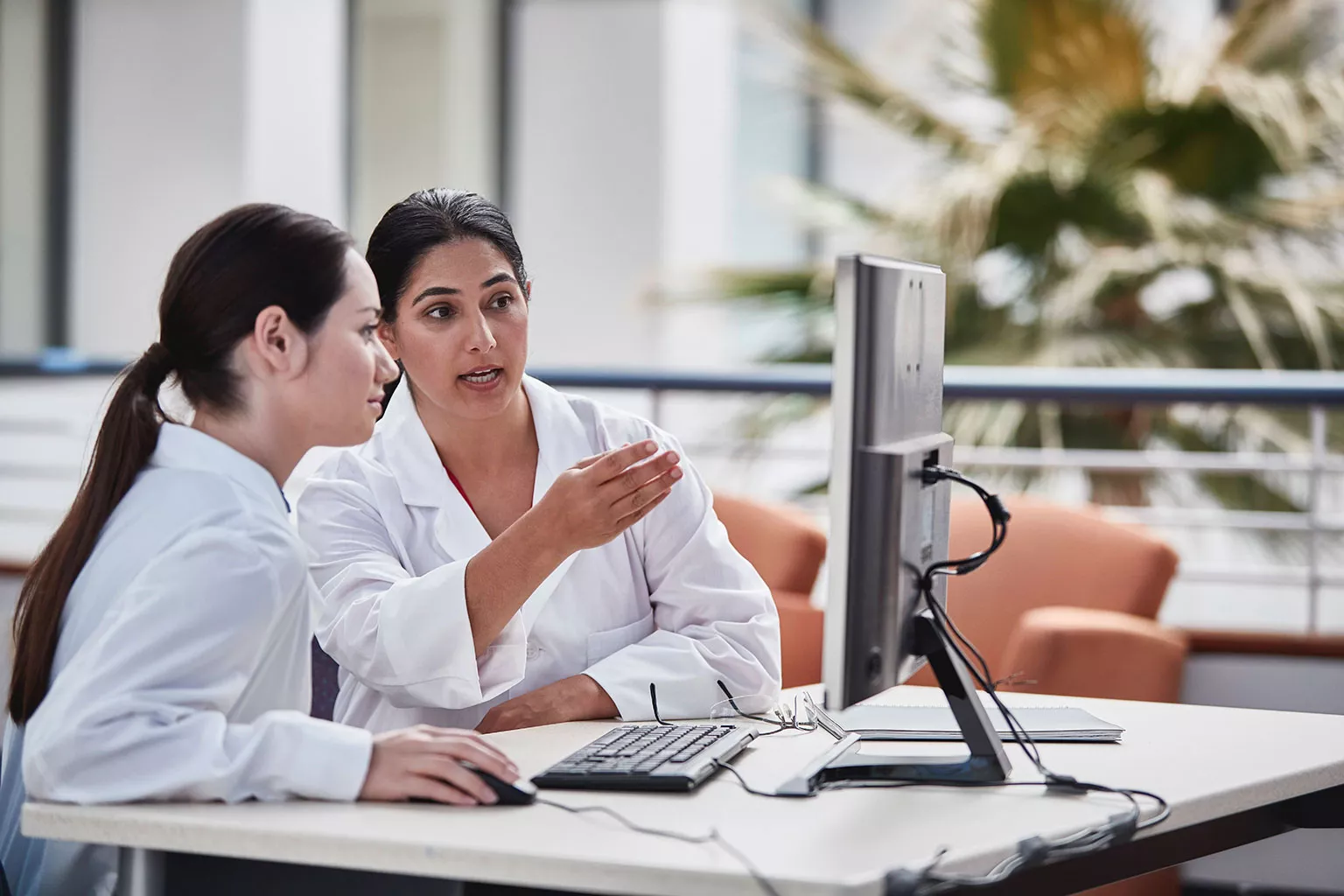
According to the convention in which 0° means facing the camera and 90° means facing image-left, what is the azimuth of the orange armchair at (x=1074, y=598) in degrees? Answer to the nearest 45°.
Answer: approximately 45°

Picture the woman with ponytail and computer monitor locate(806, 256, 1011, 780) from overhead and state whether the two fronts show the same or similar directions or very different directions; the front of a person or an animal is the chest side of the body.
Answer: very different directions

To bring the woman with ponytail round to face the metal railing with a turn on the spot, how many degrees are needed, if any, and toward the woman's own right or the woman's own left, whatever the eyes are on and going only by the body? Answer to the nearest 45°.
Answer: approximately 45° to the woman's own left

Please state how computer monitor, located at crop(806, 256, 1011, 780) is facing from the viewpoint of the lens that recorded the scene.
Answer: facing to the left of the viewer

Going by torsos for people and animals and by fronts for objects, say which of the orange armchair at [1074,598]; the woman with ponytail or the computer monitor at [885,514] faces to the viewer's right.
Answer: the woman with ponytail

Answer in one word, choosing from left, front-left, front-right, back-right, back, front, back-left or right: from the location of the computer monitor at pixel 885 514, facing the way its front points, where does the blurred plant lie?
right

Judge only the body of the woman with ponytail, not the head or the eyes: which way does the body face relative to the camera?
to the viewer's right

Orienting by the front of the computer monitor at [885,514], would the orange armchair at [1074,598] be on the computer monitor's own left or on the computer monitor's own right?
on the computer monitor's own right

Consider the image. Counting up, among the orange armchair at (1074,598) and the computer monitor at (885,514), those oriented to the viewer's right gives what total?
0
